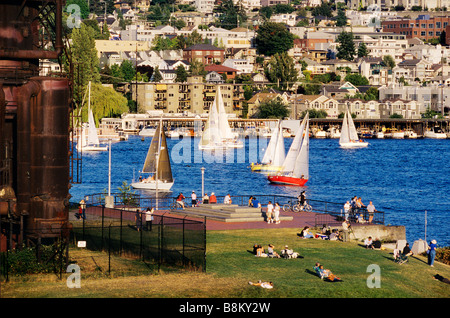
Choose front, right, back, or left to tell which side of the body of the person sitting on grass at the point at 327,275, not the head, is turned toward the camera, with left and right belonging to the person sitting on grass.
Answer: right

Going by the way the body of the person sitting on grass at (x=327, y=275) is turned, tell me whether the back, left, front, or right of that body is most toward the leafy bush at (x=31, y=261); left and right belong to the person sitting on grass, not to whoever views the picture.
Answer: back

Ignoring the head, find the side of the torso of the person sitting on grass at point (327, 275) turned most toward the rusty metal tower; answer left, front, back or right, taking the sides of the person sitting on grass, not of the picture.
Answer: back

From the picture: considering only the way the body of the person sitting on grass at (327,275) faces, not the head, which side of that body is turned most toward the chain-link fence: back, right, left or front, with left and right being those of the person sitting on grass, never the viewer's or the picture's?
back

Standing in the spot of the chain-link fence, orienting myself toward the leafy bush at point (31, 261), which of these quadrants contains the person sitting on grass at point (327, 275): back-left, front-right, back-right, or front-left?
back-left
